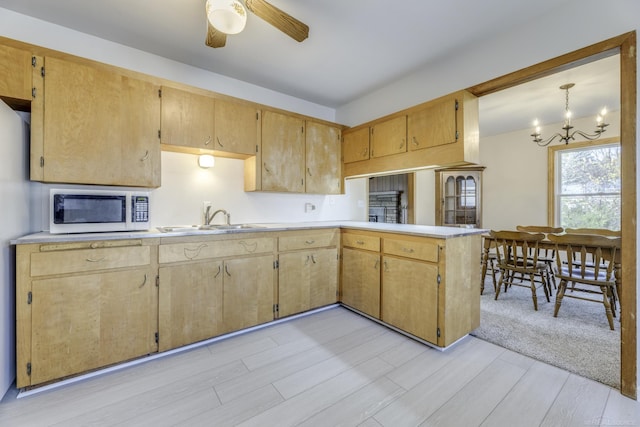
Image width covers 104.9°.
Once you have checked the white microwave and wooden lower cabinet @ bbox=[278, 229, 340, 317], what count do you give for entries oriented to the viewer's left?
0

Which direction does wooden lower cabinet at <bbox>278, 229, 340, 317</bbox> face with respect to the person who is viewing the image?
facing the viewer and to the right of the viewer

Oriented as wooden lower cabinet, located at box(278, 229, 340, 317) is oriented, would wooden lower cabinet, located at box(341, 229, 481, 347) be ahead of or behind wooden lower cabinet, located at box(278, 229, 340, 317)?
ahead

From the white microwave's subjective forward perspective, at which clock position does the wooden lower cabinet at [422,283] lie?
The wooden lower cabinet is roughly at 10 o'clock from the white microwave.

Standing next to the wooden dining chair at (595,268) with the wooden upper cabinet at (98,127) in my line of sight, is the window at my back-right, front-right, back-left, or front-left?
back-right

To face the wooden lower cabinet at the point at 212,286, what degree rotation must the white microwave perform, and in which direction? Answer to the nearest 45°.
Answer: approximately 90° to its left

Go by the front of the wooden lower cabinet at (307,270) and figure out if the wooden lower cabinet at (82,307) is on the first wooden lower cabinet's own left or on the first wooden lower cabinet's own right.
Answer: on the first wooden lower cabinet's own right

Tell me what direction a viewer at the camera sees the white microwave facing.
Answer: facing the viewer

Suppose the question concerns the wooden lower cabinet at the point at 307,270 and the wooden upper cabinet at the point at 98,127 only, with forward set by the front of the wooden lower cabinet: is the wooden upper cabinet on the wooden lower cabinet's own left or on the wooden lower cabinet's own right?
on the wooden lower cabinet's own right

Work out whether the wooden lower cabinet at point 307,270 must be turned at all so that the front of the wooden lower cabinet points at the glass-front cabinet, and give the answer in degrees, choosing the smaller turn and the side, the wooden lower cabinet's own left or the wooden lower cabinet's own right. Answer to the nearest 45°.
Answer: approximately 90° to the wooden lower cabinet's own left

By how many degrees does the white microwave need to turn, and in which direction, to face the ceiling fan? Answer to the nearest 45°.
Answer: approximately 45° to its left

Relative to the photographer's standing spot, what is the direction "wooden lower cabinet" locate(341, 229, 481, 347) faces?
facing the viewer and to the left of the viewer

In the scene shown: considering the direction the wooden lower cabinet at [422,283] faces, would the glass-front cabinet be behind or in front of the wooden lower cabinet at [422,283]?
behind

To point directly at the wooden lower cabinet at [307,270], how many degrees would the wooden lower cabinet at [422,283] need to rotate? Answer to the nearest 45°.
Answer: approximately 45° to its right

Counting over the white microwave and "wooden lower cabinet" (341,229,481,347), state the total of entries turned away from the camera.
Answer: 0
